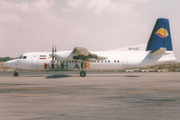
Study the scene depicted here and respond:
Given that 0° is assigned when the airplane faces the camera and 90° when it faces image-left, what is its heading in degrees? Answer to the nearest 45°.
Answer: approximately 90°
